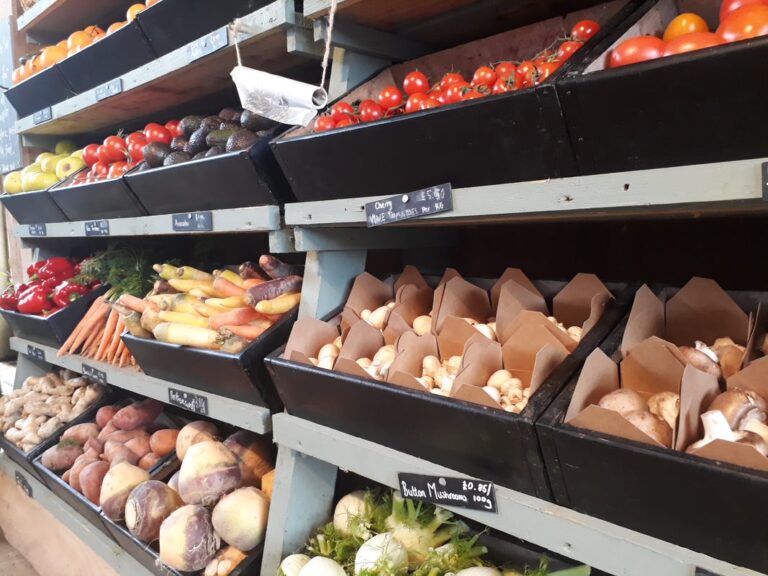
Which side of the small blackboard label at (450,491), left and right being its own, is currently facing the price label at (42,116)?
right

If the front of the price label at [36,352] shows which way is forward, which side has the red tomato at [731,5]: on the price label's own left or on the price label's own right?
on the price label's own left
